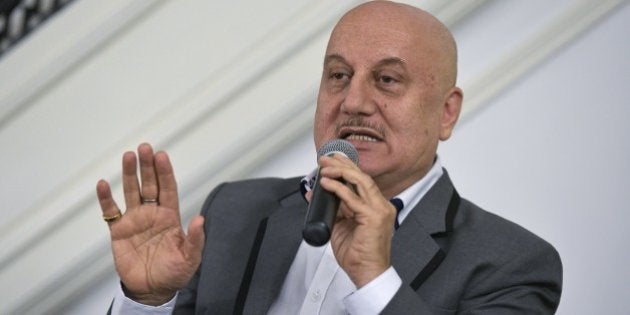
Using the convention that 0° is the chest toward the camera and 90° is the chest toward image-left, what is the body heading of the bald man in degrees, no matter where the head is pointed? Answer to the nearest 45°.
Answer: approximately 45°

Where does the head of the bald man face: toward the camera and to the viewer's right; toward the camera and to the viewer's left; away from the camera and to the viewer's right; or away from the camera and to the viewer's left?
toward the camera and to the viewer's left
